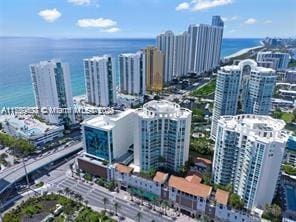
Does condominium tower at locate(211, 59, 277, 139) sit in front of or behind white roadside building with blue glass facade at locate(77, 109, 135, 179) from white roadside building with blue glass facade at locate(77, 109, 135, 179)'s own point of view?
behind

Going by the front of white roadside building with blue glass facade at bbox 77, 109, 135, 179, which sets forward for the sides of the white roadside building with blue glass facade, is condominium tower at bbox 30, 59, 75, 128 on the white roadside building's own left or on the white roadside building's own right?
on the white roadside building's own right

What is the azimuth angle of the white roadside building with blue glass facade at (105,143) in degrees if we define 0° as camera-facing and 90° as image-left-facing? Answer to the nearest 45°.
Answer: approximately 45°

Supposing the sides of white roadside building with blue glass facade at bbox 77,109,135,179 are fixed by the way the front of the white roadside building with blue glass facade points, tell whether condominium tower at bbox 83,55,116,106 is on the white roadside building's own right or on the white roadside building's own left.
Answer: on the white roadside building's own right

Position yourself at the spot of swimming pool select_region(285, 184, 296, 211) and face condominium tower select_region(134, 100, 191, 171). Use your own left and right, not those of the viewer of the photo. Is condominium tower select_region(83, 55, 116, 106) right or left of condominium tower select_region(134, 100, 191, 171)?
right

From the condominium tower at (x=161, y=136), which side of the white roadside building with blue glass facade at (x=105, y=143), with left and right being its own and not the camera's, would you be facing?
left

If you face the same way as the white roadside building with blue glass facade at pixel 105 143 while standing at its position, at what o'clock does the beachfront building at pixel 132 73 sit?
the beachfront building at pixel 132 73 is roughly at 5 o'clock from the white roadside building with blue glass facade at pixel 105 143.

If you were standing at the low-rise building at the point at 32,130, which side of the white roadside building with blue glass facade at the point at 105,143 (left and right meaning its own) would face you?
right
